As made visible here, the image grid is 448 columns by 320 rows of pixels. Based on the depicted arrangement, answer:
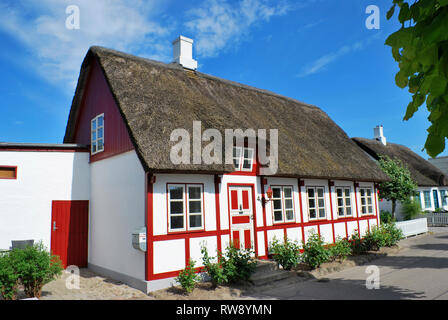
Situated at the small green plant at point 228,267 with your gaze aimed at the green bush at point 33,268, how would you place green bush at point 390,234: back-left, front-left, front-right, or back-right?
back-right

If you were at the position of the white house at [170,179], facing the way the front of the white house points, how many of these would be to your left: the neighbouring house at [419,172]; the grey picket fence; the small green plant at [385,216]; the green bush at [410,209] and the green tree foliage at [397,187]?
5

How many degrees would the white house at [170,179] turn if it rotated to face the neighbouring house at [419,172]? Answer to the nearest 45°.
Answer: approximately 90° to its left

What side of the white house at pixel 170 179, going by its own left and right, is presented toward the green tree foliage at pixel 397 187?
left

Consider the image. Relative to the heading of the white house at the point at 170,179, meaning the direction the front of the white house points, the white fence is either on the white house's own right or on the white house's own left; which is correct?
on the white house's own left

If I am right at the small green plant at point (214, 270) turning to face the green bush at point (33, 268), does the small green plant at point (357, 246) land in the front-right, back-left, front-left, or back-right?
back-right

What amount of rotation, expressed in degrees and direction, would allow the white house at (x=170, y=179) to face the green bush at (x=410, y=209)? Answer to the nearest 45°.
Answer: approximately 90° to its left

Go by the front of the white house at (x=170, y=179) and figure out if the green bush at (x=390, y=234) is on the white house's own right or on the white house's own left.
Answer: on the white house's own left

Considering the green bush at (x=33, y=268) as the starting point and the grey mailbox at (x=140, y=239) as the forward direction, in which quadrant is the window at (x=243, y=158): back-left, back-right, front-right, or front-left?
front-left

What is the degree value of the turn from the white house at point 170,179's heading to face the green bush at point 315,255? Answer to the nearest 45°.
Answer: approximately 45° to its left
